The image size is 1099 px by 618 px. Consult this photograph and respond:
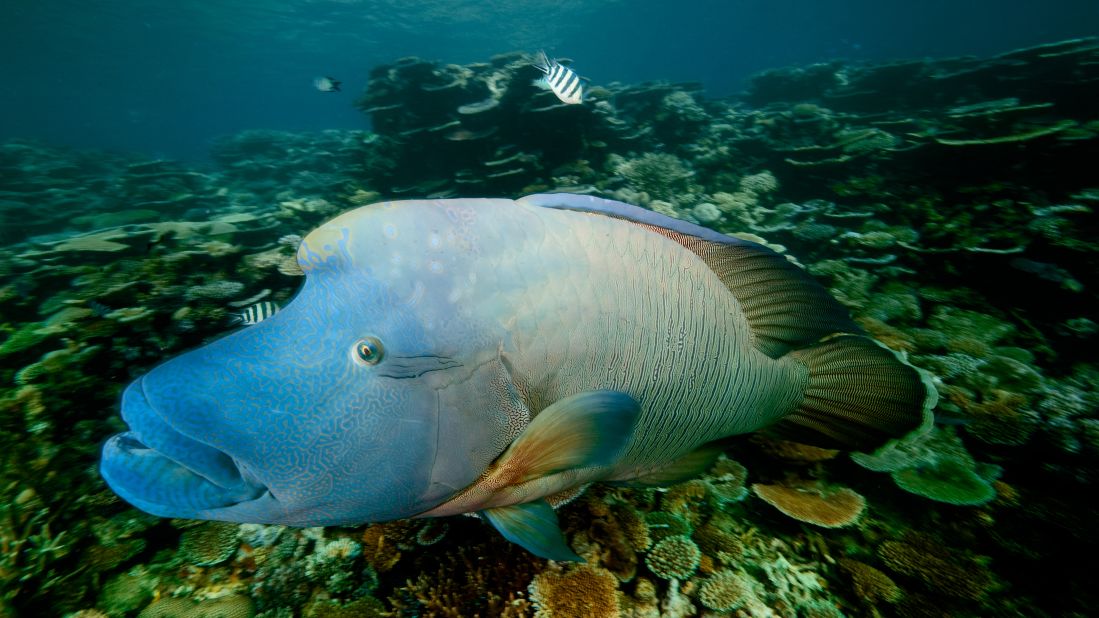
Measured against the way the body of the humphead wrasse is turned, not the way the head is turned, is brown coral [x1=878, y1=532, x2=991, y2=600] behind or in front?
behind

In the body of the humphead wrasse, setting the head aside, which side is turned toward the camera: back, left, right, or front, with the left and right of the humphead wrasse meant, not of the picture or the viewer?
left
